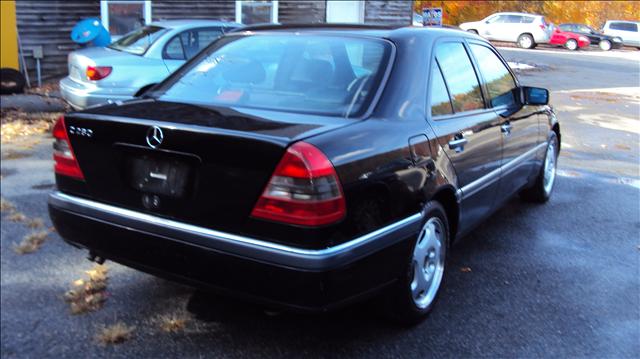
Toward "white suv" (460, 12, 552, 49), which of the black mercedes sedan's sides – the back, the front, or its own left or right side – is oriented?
front

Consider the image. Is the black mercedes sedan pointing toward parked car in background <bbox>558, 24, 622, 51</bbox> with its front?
yes

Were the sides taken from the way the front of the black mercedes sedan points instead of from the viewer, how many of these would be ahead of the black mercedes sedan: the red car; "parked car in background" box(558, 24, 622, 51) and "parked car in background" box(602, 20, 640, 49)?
3

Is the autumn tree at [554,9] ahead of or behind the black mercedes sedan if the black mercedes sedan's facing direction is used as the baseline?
ahead

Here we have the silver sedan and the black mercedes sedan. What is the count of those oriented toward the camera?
0

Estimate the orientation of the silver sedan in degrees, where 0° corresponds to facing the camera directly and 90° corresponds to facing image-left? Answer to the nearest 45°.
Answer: approximately 225°

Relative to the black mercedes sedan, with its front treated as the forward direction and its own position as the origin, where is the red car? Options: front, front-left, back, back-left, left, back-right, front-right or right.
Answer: front

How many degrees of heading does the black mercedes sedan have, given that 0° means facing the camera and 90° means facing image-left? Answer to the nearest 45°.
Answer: approximately 225°
